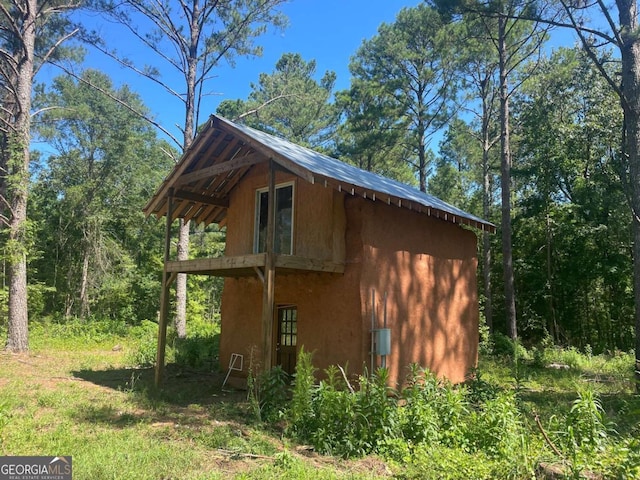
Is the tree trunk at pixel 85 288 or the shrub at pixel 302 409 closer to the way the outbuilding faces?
the shrub

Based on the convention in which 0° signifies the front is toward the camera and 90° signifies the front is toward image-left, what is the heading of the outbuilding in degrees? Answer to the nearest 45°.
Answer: approximately 45°

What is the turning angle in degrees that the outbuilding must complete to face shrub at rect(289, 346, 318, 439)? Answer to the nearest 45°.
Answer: approximately 45° to its left

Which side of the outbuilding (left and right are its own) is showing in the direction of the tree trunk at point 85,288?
right

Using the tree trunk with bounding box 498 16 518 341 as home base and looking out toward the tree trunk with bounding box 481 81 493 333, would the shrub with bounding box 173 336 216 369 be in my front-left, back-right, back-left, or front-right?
back-left

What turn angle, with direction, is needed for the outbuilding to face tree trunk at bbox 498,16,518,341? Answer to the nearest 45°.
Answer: approximately 180°

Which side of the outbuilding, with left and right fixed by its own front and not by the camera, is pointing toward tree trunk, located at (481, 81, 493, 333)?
back
